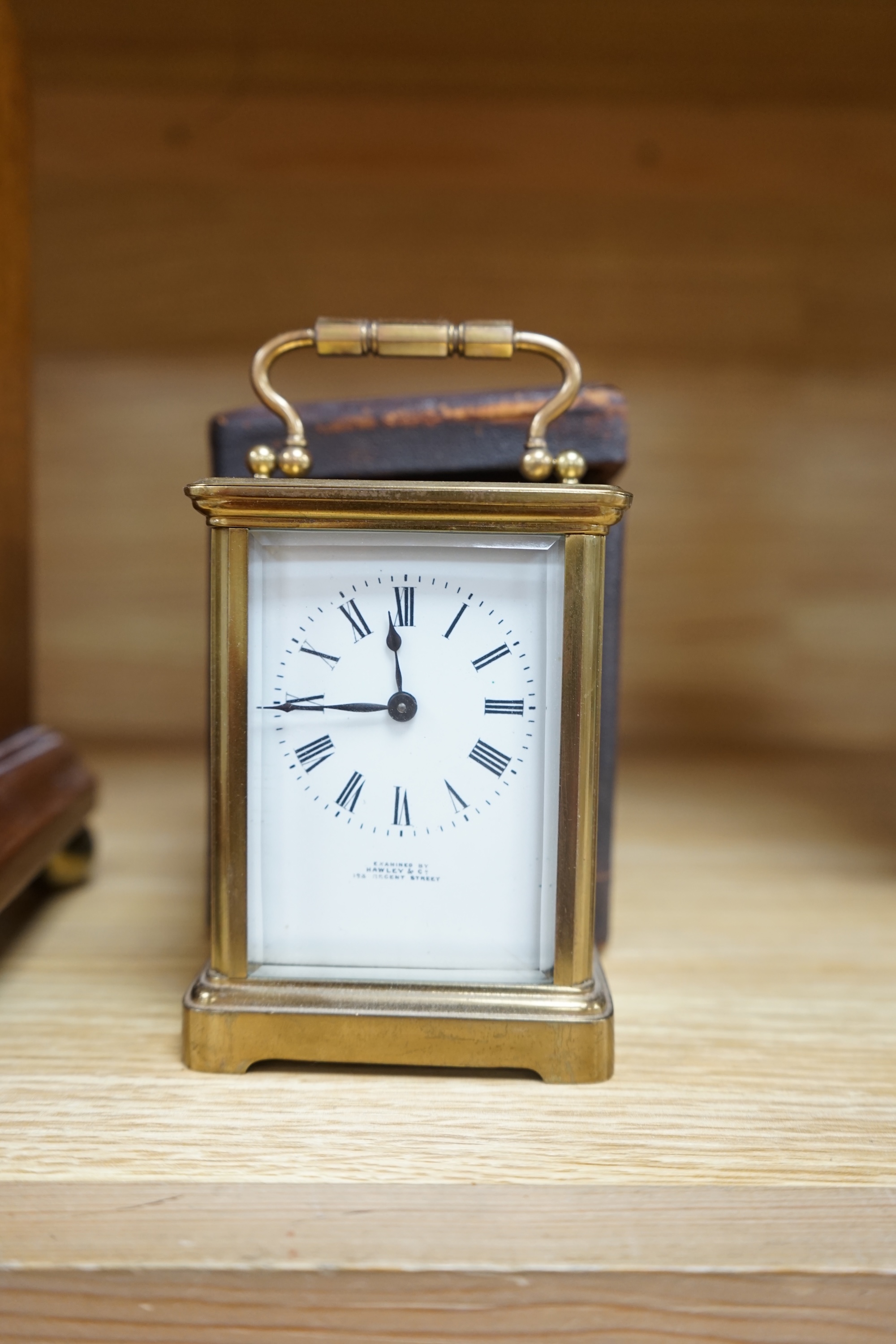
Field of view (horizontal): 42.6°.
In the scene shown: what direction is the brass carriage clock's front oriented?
toward the camera
